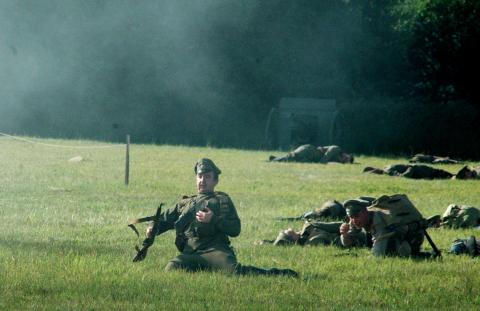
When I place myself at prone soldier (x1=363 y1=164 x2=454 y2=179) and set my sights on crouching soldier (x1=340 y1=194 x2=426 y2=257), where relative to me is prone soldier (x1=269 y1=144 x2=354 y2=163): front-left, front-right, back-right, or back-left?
back-right

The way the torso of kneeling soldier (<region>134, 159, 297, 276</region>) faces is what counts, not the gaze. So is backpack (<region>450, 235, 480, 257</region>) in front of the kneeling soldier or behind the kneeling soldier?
behind

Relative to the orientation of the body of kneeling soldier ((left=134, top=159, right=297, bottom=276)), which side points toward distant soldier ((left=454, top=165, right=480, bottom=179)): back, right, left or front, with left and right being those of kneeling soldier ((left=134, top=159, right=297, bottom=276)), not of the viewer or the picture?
back

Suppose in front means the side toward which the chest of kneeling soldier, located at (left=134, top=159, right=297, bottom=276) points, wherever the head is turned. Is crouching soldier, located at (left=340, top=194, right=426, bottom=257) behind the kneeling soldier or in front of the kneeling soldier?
behind

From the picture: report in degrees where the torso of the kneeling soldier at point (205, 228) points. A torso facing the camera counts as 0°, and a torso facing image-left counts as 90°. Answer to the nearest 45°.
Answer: approximately 45°
